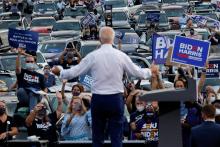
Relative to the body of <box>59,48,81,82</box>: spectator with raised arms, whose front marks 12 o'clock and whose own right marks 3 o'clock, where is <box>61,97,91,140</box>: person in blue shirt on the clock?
The person in blue shirt is roughly at 12 o'clock from the spectator with raised arms.

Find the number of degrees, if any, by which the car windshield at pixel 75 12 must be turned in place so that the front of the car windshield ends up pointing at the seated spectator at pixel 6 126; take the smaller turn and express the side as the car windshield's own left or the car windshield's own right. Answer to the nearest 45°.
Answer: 0° — it already faces them

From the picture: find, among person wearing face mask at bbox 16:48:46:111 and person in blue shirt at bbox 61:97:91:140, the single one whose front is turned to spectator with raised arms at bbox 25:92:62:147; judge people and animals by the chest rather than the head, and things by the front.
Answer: the person wearing face mask

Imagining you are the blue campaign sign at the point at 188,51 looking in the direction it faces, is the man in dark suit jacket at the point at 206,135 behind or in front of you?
in front

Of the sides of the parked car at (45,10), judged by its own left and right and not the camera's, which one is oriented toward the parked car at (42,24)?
front

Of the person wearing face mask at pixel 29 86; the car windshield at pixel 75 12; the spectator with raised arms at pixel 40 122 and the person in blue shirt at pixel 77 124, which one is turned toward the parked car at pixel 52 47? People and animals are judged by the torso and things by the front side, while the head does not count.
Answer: the car windshield

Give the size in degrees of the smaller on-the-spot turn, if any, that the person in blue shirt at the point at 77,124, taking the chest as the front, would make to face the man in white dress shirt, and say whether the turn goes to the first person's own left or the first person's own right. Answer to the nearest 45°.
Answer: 0° — they already face them

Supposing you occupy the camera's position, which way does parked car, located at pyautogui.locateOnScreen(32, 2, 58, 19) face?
facing the viewer

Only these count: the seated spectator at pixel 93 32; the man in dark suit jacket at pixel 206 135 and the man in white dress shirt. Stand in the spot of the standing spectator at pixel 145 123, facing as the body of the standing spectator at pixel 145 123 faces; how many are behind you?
1

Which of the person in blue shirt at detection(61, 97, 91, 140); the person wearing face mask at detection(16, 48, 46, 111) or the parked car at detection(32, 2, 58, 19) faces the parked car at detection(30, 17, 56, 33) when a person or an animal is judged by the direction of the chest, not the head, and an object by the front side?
the parked car at detection(32, 2, 58, 19)

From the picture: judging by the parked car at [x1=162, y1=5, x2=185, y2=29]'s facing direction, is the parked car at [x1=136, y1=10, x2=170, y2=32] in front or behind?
in front

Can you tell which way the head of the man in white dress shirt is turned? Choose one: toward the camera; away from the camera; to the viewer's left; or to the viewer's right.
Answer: away from the camera

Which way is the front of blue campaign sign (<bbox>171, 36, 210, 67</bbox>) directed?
toward the camera

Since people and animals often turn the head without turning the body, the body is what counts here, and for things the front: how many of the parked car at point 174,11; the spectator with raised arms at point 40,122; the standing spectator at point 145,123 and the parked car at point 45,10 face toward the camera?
4

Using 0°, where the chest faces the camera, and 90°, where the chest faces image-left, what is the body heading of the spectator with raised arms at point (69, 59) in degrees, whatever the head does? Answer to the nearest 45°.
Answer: approximately 0°
